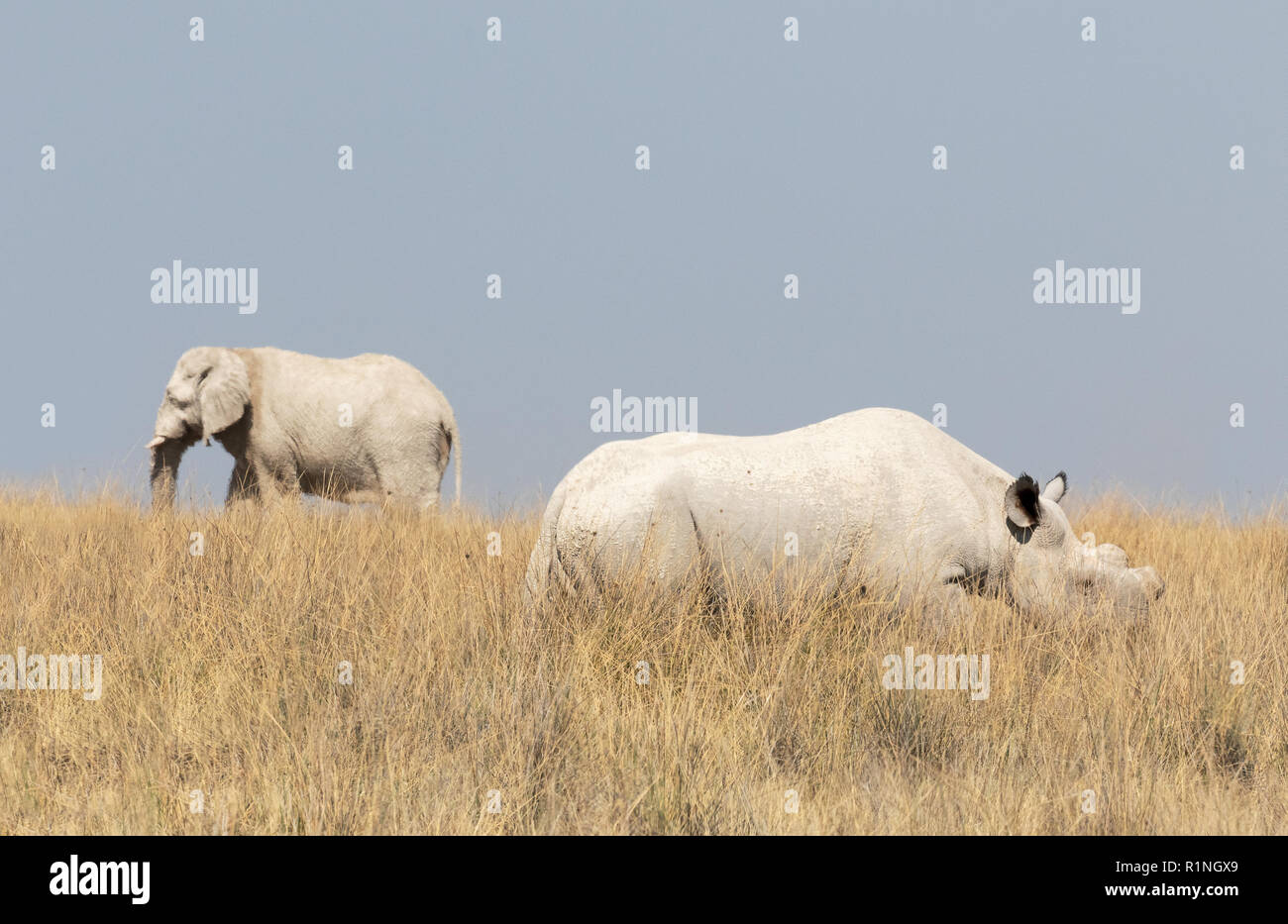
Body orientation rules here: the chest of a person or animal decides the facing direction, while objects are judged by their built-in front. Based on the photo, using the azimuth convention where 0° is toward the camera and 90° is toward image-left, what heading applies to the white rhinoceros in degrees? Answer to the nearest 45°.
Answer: approximately 270°

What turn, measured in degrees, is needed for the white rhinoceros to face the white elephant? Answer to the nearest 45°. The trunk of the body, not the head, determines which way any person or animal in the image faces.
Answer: approximately 135° to its left
